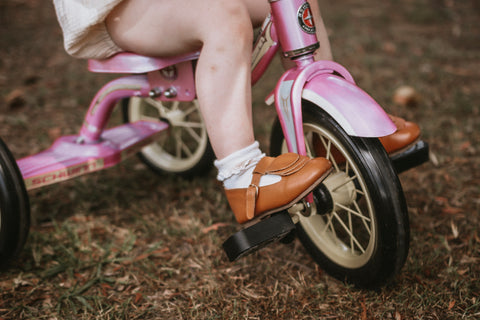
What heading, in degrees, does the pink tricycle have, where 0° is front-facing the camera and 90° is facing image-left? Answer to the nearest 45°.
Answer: approximately 315°
